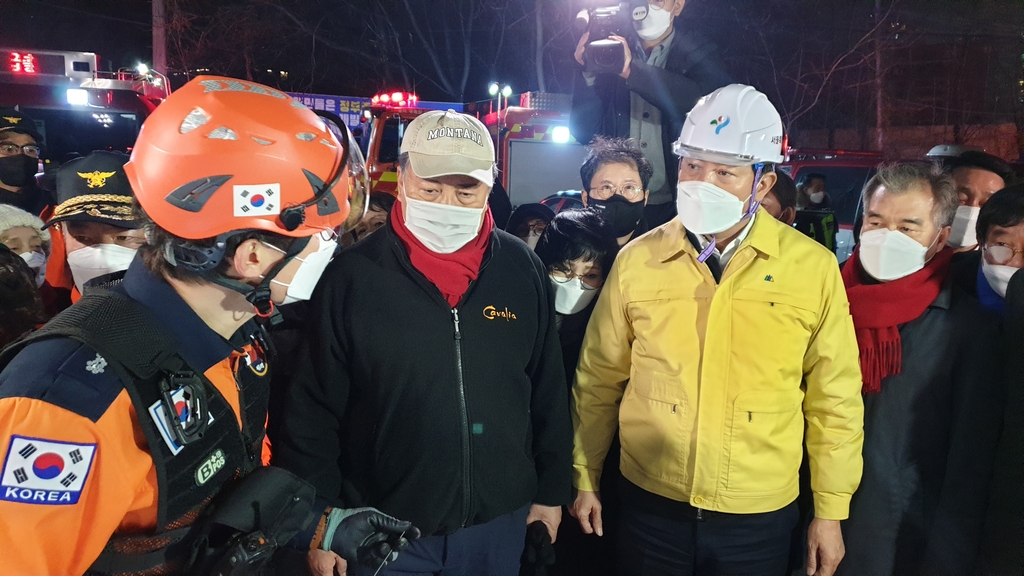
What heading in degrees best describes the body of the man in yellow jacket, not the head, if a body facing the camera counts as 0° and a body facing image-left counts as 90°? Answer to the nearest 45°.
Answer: approximately 0°

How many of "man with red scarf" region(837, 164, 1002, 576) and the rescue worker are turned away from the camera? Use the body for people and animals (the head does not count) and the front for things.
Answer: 0

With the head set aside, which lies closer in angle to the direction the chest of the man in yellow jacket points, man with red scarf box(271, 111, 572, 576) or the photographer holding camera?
the man with red scarf

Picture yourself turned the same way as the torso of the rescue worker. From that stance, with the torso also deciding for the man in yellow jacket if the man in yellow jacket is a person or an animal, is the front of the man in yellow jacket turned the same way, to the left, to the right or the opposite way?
to the right

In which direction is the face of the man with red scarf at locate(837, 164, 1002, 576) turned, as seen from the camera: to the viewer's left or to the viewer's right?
to the viewer's left

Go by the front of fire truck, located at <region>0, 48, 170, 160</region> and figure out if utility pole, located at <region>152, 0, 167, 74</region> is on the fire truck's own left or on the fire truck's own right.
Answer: on the fire truck's own left

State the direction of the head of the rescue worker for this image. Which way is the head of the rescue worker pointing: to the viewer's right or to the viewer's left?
to the viewer's right

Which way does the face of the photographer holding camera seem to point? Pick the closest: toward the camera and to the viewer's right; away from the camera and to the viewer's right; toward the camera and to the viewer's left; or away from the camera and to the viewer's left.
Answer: toward the camera and to the viewer's left

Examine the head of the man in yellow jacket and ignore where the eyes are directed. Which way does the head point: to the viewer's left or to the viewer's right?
to the viewer's left

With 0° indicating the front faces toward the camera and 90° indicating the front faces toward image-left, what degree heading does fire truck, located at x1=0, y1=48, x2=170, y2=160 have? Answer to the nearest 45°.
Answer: approximately 315°
